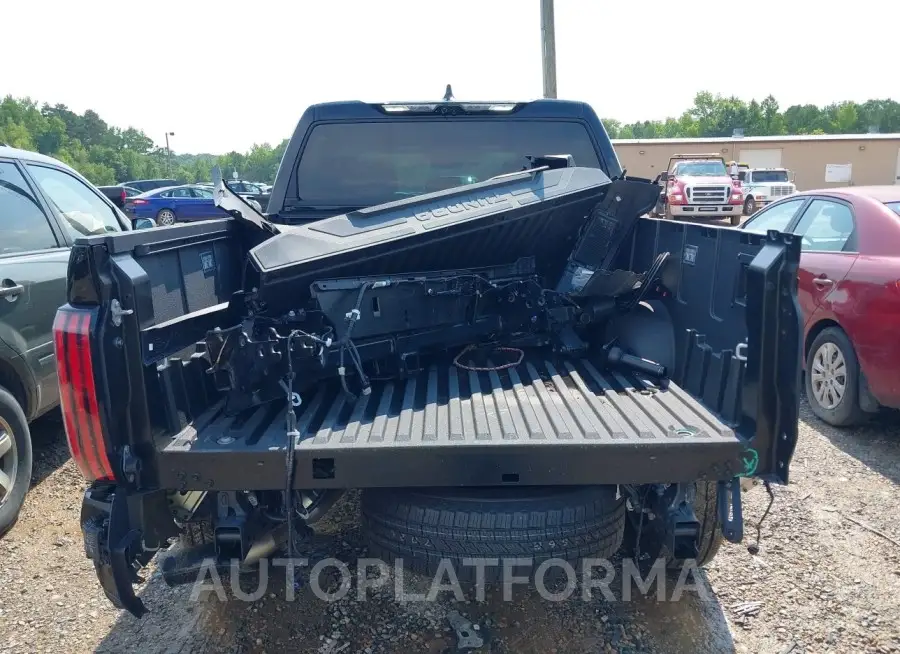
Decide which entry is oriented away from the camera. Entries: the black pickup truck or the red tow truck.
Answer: the black pickup truck

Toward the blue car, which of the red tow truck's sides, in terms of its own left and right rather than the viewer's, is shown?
right

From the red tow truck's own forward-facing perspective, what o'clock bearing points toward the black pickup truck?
The black pickup truck is roughly at 12 o'clock from the red tow truck.

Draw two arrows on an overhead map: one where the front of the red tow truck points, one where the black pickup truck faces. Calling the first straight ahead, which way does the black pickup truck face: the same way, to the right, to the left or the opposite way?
the opposite way

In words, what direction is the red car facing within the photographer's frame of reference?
facing away from the viewer and to the left of the viewer

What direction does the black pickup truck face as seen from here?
away from the camera

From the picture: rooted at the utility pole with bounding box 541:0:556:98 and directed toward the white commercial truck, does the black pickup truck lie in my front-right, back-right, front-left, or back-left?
back-right

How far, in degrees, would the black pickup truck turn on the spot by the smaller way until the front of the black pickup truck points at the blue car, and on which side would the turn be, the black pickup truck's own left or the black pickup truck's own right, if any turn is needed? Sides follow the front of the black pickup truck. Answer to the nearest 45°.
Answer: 0° — it already faces it

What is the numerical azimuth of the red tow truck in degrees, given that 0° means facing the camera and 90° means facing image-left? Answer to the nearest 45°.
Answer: approximately 0°
